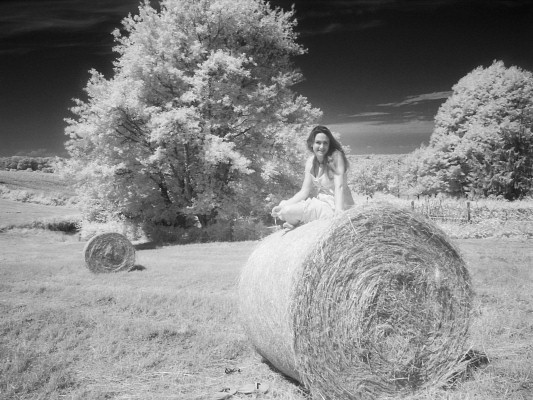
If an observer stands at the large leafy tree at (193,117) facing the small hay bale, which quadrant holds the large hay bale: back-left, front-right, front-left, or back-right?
front-left

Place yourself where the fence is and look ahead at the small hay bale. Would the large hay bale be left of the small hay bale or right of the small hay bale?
left

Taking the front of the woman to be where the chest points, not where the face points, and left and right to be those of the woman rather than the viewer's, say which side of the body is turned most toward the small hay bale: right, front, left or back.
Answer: right

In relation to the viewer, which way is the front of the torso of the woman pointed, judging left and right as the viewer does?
facing the viewer and to the left of the viewer

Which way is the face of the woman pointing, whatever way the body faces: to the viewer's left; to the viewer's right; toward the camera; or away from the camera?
toward the camera
